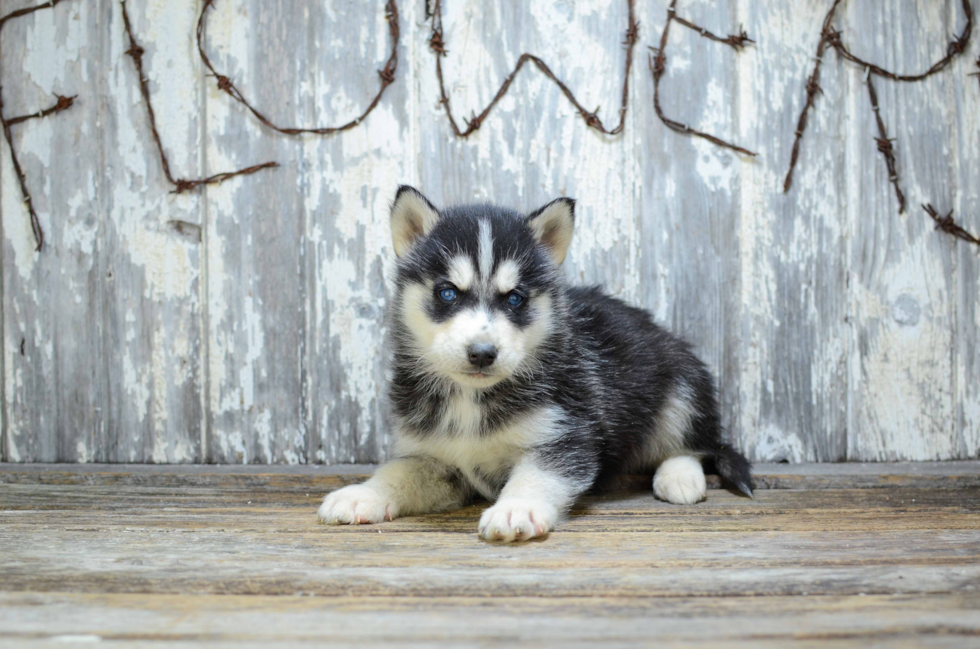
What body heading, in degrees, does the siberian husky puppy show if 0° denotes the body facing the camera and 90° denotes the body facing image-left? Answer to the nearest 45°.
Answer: approximately 45°

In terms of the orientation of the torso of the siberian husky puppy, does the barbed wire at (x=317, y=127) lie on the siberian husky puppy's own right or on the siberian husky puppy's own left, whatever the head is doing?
on the siberian husky puppy's own right

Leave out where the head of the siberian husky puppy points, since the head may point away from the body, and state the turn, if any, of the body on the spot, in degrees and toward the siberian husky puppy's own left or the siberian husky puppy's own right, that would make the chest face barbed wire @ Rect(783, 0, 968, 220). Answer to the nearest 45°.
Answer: approximately 180°

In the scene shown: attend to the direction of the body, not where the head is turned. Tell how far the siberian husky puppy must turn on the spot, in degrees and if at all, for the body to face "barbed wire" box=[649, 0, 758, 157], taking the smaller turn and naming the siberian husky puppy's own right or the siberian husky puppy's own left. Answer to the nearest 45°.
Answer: approximately 180°

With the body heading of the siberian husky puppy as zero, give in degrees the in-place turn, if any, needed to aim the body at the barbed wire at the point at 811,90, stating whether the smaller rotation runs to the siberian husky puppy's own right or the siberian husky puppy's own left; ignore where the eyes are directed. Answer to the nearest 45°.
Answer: approximately 180°
